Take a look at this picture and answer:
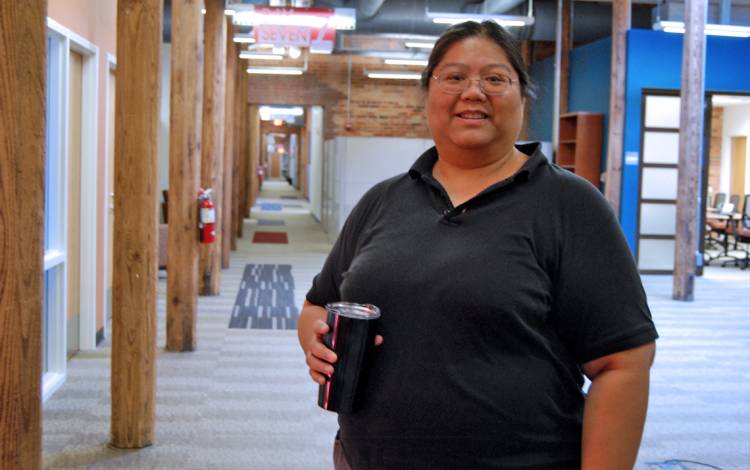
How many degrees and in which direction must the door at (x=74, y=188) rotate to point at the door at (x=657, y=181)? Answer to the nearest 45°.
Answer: approximately 45° to its left

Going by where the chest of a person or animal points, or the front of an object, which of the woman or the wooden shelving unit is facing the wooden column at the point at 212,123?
the wooden shelving unit

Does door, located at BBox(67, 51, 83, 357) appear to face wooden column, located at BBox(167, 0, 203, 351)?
yes

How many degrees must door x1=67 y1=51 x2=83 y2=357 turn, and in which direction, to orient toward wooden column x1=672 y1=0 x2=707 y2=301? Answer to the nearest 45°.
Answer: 0° — it already faces it

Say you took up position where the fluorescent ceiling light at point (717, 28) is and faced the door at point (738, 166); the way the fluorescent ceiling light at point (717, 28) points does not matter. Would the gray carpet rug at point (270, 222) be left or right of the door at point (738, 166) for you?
left

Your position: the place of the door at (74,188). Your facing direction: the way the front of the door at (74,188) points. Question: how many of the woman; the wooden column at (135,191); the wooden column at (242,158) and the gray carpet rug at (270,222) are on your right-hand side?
2

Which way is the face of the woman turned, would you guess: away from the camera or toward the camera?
toward the camera

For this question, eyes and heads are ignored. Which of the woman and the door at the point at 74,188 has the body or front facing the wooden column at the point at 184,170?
the door

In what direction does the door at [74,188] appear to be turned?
to the viewer's right

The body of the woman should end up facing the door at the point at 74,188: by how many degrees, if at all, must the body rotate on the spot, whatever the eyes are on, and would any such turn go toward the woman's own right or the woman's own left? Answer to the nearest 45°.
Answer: approximately 90° to the woman's own right

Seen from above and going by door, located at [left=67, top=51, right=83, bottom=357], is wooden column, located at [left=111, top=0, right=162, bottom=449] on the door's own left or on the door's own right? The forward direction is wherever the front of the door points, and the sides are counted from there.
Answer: on the door's own right

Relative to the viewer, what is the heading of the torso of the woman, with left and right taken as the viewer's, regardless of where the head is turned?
facing the viewer and to the left of the viewer
